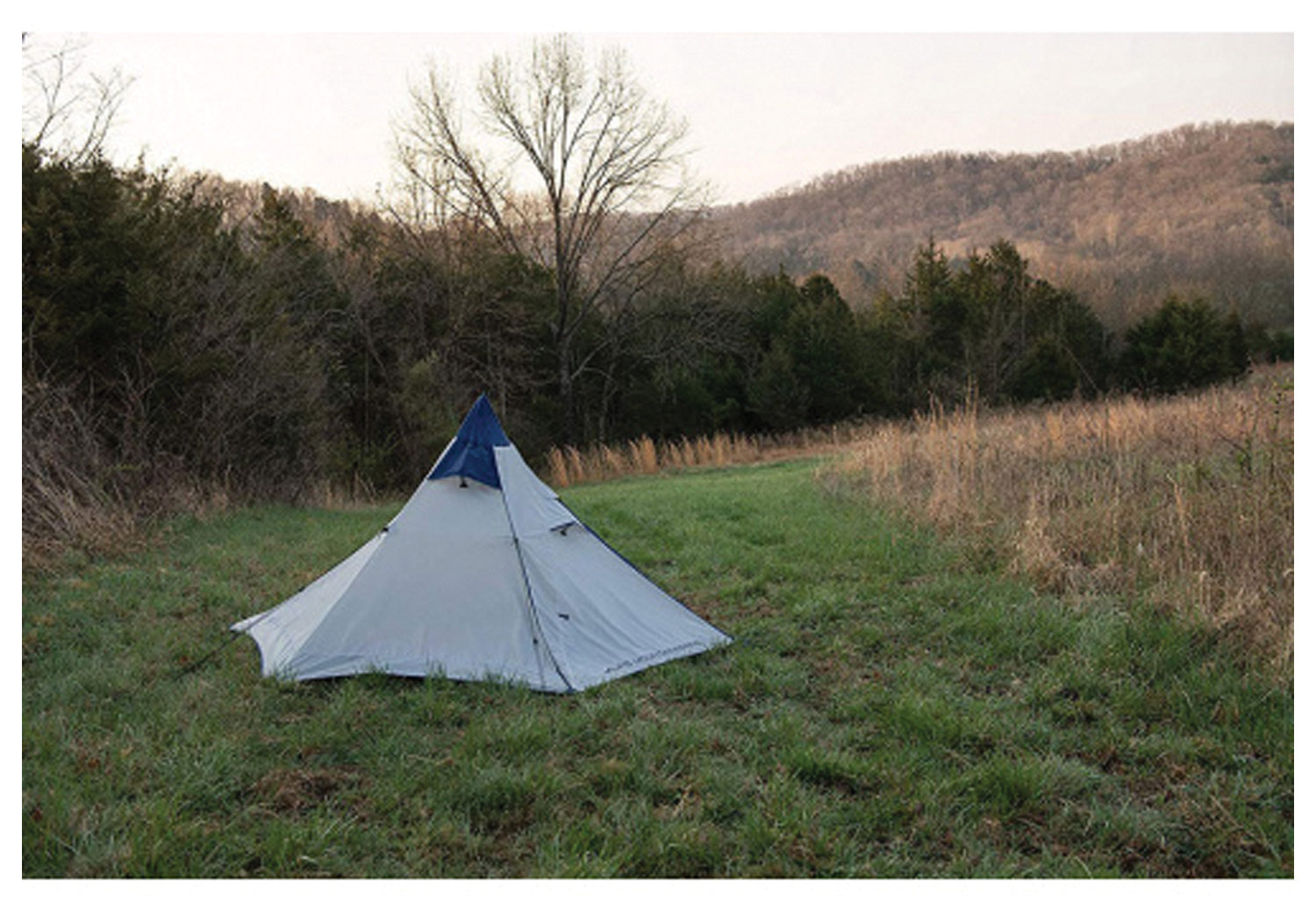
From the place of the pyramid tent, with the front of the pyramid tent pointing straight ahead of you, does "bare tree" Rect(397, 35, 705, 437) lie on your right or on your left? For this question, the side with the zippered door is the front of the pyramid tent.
on your left

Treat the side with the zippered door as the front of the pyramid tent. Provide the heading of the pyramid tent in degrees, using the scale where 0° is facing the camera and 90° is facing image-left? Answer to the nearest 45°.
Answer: approximately 315°
